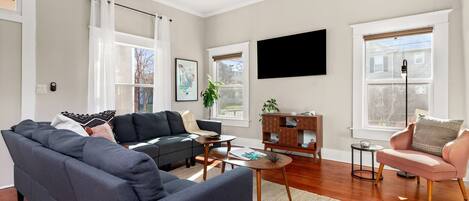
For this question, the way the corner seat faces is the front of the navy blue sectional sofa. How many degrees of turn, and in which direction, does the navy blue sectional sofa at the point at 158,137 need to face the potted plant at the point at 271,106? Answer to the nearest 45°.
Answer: approximately 45° to its left

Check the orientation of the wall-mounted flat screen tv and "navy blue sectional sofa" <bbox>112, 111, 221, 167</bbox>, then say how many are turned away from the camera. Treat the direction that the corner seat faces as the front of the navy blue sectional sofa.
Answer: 0

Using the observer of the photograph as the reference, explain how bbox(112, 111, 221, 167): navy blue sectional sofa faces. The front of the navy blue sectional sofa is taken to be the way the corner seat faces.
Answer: facing the viewer and to the right of the viewer

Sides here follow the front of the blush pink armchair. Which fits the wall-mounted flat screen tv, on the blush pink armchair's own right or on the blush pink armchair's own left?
on the blush pink armchair's own right

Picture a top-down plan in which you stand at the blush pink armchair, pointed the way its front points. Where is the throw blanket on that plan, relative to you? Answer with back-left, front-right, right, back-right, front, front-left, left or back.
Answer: front-right

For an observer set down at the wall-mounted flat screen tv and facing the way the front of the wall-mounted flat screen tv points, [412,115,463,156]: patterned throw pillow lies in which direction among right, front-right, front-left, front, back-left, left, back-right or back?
left

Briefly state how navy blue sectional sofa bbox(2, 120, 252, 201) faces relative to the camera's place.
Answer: facing away from the viewer and to the right of the viewer

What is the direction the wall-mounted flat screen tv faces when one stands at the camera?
facing the viewer and to the left of the viewer
